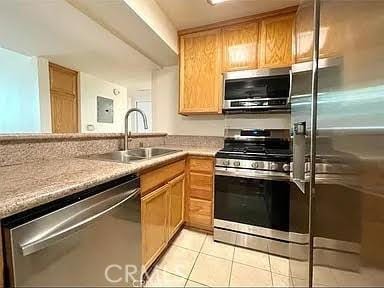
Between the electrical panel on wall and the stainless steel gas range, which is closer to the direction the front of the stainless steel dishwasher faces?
the stainless steel gas range

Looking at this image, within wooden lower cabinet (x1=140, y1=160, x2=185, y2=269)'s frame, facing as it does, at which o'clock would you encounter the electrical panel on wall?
The electrical panel on wall is roughly at 7 o'clock from the wooden lower cabinet.

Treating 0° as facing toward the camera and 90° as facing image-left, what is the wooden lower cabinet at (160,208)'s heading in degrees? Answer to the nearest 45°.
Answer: approximately 315°

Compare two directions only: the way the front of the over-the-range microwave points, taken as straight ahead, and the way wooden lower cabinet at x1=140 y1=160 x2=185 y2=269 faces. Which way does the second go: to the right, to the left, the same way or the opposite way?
to the left

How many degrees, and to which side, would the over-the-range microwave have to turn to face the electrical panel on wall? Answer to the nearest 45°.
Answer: approximately 135° to its right

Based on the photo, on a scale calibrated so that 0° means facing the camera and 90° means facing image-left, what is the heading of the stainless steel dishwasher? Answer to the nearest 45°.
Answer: approximately 315°
